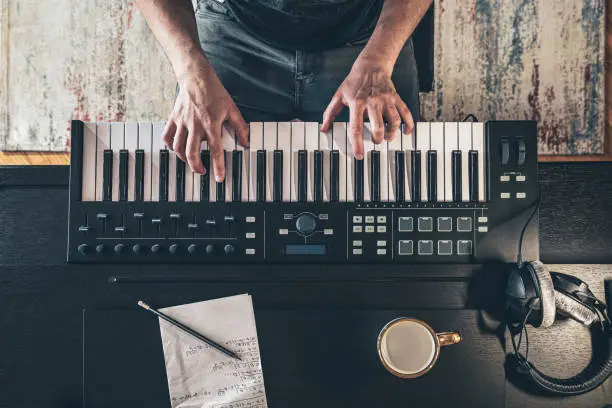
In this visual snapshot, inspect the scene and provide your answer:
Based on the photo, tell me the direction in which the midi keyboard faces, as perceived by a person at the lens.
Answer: facing away from the viewer
